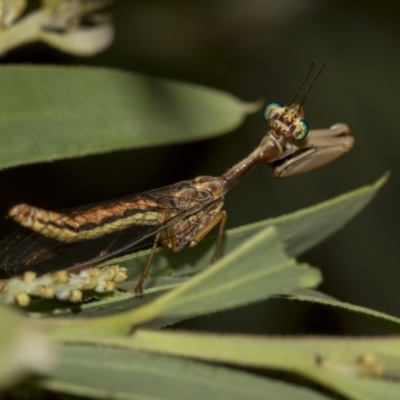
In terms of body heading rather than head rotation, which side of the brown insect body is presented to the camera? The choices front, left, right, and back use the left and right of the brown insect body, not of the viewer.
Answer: right

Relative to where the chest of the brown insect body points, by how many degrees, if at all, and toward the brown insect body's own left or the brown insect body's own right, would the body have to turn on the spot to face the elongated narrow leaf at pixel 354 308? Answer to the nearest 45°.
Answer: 0° — it already faces it

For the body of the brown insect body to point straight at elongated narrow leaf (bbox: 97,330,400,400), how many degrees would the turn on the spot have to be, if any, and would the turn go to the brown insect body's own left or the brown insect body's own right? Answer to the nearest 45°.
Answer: approximately 90° to the brown insect body's own right

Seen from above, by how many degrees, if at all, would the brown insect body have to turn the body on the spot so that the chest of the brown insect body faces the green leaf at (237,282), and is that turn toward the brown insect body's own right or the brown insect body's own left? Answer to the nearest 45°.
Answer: approximately 90° to the brown insect body's own right

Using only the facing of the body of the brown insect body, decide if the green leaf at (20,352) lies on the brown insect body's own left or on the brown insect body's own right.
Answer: on the brown insect body's own right
